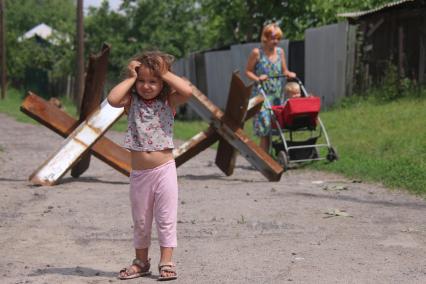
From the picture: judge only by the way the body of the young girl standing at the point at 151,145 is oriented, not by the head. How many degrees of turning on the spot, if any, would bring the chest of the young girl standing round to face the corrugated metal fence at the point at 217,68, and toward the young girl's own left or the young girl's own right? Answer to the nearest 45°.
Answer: approximately 180°

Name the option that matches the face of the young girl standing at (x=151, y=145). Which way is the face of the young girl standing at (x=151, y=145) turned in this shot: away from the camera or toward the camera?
toward the camera

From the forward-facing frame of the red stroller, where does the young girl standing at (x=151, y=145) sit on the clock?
The young girl standing is roughly at 2 o'clock from the red stroller.

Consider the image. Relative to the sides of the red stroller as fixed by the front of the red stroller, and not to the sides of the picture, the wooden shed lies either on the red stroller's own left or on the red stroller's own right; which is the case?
on the red stroller's own left

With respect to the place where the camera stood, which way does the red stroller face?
facing the viewer and to the right of the viewer

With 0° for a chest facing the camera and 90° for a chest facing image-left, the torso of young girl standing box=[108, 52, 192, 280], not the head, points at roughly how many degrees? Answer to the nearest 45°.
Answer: approximately 0°

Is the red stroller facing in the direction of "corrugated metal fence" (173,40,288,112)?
no

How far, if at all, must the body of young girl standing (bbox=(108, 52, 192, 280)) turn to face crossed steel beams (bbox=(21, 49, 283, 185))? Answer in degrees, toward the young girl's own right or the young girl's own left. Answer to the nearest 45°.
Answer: approximately 180°
